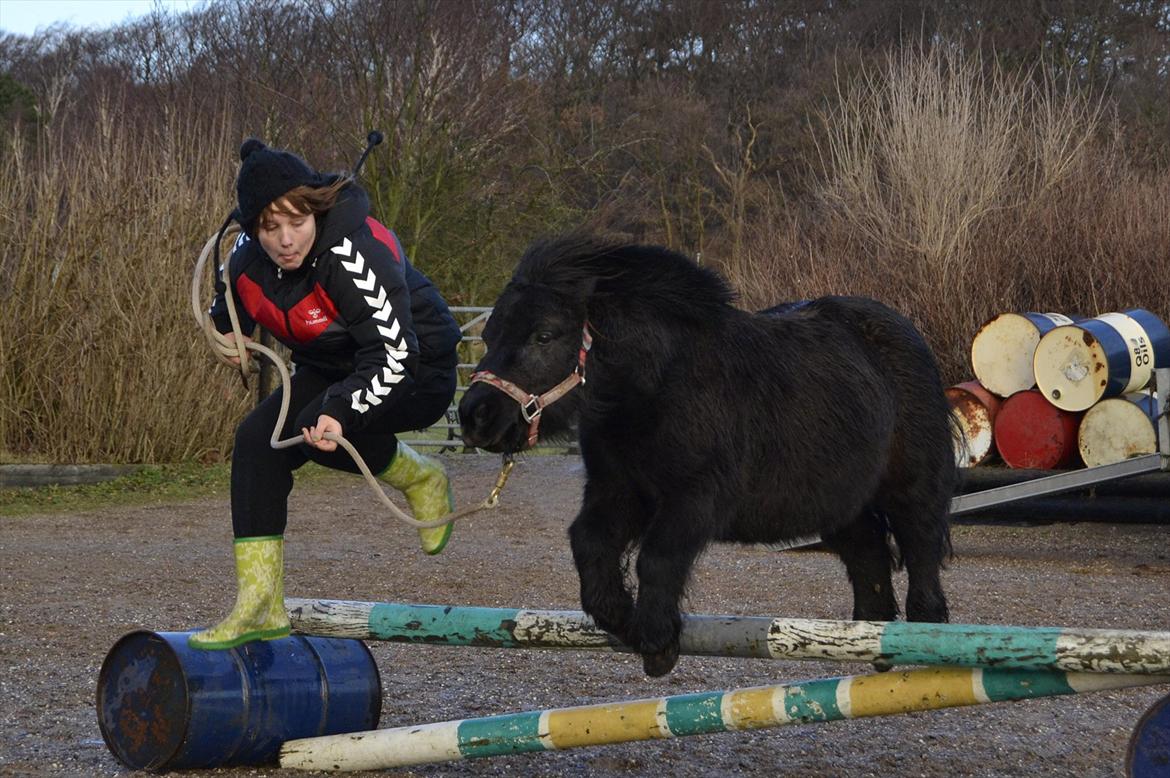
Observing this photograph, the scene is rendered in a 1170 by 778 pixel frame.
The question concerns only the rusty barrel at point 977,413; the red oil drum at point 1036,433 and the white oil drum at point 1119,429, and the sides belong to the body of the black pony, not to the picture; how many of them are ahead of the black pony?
0

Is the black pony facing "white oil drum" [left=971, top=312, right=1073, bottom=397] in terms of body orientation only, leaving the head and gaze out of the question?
no

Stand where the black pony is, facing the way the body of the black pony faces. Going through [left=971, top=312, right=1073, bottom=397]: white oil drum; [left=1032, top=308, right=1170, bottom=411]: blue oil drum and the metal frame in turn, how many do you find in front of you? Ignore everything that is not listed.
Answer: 0

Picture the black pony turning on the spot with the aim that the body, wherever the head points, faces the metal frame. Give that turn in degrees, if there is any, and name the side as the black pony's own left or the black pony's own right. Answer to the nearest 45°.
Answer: approximately 180°

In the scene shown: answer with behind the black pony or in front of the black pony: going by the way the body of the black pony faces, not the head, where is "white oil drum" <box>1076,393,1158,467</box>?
behind

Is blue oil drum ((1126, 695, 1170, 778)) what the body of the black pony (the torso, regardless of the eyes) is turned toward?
no

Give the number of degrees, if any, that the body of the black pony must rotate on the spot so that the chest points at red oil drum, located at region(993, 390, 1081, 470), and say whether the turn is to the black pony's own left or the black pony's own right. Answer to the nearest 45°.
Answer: approximately 135° to the black pony's own right

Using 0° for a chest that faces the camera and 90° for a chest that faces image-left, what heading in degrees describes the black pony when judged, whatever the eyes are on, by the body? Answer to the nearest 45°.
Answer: approximately 45°

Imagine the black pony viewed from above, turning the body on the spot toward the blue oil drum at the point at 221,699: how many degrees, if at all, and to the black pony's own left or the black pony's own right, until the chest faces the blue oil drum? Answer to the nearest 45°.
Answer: approximately 45° to the black pony's own right

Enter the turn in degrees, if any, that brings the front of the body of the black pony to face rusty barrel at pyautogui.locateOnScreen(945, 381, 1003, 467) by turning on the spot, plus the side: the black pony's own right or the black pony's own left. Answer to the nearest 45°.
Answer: approximately 135° to the black pony's own right
